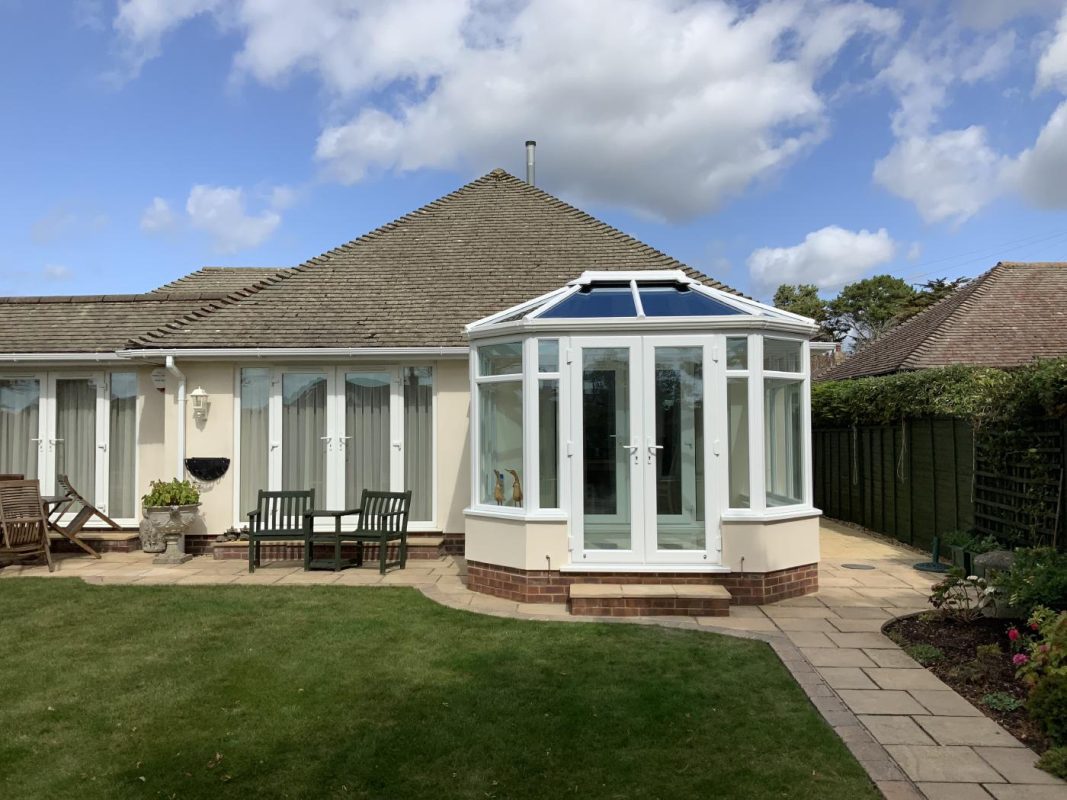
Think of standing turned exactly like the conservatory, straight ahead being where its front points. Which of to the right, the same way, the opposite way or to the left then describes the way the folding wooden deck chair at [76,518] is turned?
to the left

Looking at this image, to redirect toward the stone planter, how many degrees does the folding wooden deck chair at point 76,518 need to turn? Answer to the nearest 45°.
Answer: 0° — it already faces it

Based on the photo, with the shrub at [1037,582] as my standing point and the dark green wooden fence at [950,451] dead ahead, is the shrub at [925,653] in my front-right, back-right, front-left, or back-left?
back-left

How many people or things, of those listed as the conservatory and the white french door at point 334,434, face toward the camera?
2

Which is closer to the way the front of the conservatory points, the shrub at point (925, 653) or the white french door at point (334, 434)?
the shrub

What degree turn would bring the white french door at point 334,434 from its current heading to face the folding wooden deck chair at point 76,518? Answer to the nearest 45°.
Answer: approximately 90° to its right

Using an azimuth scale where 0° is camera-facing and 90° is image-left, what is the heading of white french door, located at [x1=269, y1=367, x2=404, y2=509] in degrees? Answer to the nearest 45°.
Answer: approximately 0°
